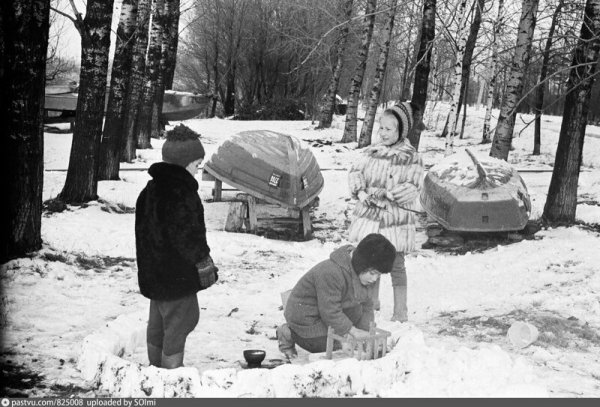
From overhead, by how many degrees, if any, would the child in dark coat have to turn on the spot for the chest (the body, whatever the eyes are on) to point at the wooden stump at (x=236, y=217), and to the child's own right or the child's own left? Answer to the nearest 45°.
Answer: approximately 45° to the child's own left

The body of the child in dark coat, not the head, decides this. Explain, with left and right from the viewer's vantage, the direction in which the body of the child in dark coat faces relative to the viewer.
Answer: facing away from the viewer and to the right of the viewer

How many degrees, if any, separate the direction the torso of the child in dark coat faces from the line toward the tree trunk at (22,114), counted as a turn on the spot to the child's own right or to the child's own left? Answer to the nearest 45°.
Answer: approximately 90° to the child's own left

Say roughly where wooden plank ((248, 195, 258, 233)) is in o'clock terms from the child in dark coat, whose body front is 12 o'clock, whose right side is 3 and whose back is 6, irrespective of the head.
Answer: The wooden plank is roughly at 11 o'clock from the child in dark coat.

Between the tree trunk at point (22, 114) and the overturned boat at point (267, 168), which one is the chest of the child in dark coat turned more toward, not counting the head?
the overturned boat
